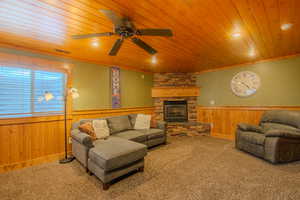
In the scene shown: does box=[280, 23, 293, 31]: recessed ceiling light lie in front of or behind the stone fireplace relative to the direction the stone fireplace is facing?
in front

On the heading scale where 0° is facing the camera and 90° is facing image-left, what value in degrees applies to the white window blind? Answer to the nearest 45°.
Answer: approximately 315°

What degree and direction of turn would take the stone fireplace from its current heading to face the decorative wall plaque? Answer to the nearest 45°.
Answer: approximately 45° to its right

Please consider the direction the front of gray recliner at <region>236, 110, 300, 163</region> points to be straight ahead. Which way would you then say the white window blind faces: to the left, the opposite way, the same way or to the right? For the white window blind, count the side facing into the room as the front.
the opposite way

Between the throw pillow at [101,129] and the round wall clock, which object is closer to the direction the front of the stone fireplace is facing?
the throw pillow

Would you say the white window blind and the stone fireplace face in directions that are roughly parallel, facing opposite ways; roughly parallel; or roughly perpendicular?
roughly perpendicular
